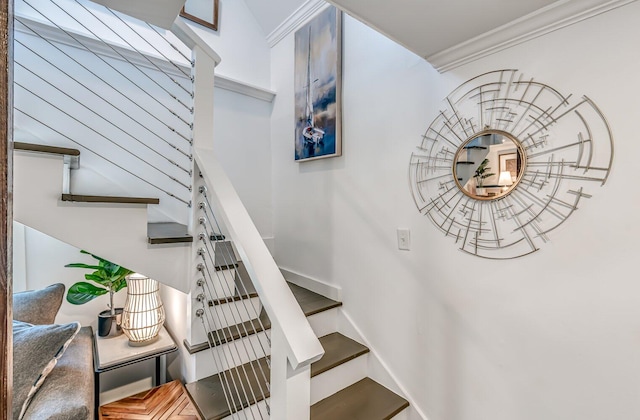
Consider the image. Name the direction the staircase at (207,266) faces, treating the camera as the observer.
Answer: facing the viewer and to the right of the viewer

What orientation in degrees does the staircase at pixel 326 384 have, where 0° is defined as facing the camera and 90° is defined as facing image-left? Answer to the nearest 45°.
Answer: approximately 315°

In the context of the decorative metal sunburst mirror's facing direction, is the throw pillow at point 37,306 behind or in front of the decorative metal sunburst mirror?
in front

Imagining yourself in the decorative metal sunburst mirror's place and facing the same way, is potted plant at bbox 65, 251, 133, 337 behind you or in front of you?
in front

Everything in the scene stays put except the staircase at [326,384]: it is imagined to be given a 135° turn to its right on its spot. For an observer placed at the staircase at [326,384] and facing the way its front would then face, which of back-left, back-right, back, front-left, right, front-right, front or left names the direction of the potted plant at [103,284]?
front

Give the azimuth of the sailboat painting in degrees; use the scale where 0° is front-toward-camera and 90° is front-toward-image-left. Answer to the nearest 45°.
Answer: approximately 45°

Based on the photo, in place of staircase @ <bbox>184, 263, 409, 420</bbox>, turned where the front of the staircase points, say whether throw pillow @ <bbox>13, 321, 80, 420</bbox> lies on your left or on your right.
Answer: on your right

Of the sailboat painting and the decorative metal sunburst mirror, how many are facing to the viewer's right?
0

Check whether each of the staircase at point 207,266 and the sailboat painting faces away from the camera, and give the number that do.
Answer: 0

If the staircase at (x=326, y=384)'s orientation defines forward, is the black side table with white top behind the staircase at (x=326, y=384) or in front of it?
behind

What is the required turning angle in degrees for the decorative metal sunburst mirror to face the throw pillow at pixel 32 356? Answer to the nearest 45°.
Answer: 0° — it already faces it

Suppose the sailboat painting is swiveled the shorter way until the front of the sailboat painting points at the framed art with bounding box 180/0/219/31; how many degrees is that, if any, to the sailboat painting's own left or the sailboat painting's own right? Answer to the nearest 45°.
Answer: approximately 45° to the sailboat painting's own right

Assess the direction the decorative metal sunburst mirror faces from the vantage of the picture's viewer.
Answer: facing the viewer and to the left of the viewer
